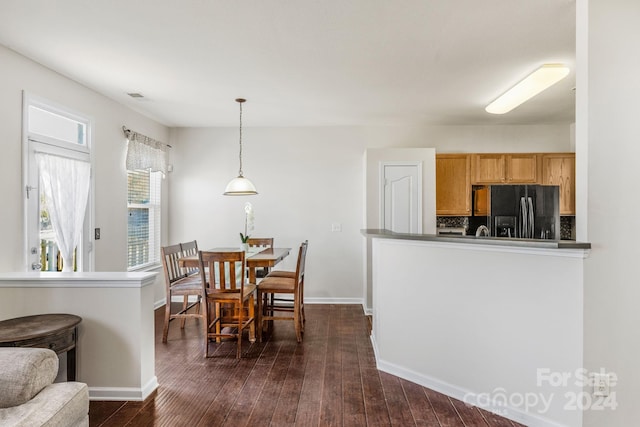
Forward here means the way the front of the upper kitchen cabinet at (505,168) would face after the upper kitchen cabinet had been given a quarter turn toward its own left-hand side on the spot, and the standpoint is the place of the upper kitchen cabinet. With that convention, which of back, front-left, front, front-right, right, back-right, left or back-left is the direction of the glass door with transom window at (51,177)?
back-right

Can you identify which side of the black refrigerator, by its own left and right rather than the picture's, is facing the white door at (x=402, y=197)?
right

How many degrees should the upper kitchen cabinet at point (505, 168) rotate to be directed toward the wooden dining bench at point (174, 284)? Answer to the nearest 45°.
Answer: approximately 45° to its right

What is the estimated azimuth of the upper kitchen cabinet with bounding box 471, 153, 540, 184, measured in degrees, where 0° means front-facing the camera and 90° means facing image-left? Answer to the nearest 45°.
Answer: approximately 0°

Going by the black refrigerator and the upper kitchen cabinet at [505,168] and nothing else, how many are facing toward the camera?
2

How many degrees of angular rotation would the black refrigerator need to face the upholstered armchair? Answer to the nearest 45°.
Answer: approximately 45° to its right

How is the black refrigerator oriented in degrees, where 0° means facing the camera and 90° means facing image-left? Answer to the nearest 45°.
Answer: approximately 0°

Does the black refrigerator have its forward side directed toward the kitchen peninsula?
yes

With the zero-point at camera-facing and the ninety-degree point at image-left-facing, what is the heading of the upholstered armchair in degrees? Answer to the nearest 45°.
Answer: approximately 315°

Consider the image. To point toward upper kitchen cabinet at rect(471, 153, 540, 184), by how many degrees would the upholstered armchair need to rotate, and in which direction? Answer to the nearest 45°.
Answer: approximately 45° to its left

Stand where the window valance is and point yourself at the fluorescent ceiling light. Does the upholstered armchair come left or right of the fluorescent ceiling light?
right

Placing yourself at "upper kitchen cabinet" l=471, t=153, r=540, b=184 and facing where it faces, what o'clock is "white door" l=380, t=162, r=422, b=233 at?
The white door is roughly at 2 o'clock from the upper kitchen cabinet.
